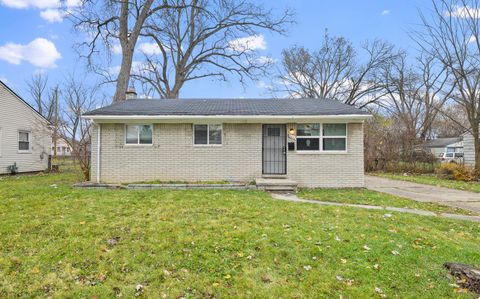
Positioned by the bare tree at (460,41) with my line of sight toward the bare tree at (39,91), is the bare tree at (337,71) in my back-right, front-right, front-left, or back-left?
front-right

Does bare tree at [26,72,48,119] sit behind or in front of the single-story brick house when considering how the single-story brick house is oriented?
behind

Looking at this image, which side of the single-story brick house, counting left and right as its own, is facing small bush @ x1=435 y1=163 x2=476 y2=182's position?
left

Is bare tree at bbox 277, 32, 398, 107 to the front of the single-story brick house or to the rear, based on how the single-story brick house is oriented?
to the rear

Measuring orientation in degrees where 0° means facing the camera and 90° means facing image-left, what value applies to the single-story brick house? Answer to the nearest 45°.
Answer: approximately 0°

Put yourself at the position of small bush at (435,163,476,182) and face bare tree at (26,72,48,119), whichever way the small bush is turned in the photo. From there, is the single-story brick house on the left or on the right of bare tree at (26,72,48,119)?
left

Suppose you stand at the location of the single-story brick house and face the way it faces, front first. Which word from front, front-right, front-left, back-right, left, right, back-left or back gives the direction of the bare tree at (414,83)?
back-left

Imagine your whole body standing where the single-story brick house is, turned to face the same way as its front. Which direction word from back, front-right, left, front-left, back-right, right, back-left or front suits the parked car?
back-left

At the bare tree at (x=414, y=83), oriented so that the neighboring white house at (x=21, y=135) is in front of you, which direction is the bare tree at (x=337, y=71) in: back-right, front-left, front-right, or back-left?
front-right

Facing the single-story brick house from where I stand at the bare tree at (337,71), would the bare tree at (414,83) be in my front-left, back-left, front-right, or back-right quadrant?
back-left

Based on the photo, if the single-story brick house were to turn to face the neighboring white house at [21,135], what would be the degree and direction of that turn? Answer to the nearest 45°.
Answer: approximately 135° to its right
